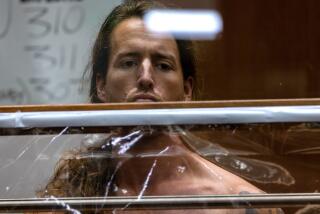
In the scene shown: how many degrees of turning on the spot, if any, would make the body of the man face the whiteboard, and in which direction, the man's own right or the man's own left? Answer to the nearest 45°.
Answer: approximately 135° to the man's own right

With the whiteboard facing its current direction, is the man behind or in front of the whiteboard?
in front

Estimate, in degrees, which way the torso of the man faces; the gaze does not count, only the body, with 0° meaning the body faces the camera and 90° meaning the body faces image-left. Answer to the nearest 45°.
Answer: approximately 0°

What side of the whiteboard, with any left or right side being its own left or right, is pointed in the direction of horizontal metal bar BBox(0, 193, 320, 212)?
front

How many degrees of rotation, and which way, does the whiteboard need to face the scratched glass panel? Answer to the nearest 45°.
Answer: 0° — it already faces it

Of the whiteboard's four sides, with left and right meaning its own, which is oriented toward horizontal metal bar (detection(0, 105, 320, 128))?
front
